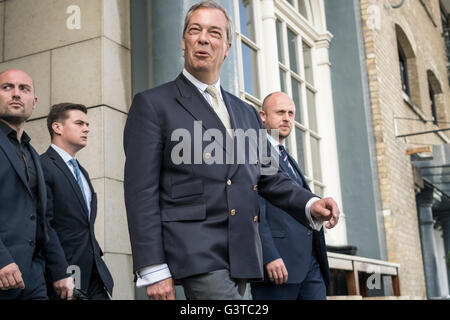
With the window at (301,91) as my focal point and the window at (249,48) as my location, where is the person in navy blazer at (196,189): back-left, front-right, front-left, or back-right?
back-right

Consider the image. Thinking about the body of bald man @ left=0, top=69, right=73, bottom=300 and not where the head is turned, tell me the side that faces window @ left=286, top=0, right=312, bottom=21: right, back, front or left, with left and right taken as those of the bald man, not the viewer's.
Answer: left

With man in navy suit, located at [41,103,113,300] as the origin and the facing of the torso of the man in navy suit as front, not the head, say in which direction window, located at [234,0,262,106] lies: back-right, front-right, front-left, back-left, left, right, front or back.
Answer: left

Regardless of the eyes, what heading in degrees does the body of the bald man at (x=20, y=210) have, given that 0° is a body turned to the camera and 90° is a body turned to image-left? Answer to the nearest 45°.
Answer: approximately 315°

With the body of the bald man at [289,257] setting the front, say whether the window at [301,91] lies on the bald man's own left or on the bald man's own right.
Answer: on the bald man's own left

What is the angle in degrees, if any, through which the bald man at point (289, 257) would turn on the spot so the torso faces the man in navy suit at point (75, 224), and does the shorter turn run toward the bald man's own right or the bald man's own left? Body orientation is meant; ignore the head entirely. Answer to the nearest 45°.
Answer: approximately 135° to the bald man's own right

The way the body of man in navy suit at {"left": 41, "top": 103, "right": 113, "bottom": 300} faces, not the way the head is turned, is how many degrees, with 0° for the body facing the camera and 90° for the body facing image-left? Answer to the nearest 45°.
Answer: approximately 315°

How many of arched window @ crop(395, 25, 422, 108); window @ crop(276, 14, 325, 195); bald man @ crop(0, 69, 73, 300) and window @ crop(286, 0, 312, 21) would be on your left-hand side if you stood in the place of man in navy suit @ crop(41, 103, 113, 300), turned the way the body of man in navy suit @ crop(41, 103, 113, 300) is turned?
3

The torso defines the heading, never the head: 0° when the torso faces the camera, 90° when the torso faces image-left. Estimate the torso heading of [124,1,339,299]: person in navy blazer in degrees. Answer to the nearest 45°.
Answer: approximately 315°

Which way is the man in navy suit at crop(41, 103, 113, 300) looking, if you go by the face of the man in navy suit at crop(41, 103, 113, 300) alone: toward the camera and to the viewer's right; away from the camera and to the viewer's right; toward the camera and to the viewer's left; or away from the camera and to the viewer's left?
toward the camera and to the viewer's right

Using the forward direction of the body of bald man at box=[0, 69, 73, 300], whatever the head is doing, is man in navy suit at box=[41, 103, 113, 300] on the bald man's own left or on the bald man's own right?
on the bald man's own left
